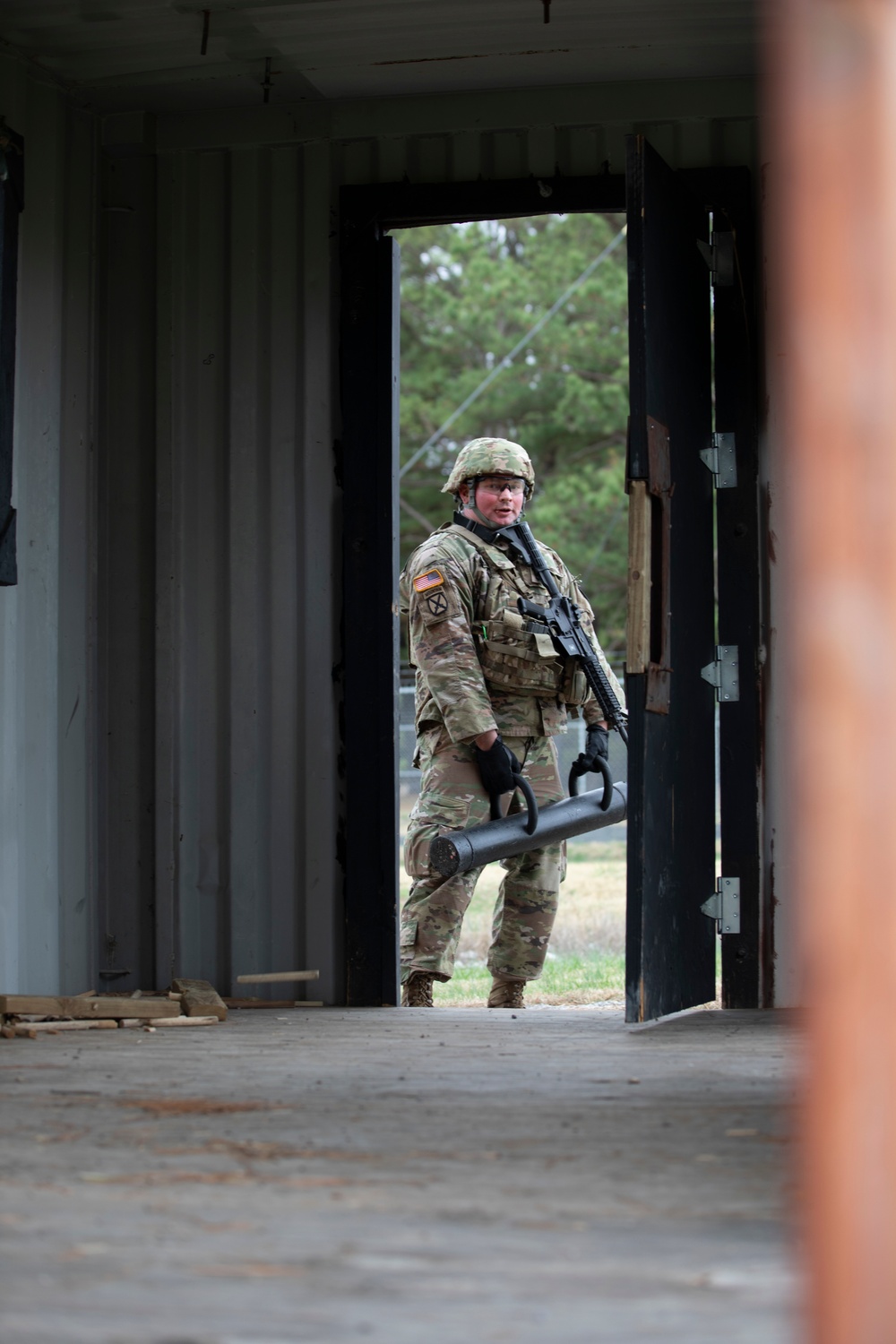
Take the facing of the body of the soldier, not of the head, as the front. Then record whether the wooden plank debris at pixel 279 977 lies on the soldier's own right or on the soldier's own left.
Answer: on the soldier's own right

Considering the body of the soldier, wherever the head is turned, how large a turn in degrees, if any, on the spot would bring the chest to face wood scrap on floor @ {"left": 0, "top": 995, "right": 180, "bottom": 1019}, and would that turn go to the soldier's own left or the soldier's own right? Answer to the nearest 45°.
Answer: approximately 90° to the soldier's own right

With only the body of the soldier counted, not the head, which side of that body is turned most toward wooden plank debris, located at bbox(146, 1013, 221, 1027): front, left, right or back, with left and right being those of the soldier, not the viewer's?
right

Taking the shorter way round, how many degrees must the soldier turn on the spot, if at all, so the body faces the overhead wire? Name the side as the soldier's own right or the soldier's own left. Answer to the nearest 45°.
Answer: approximately 135° to the soldier's own left

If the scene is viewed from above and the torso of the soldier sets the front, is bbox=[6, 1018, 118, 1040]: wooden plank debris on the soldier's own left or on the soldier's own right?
on the soldier's own right

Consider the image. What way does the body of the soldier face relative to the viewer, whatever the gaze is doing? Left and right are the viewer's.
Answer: facing the viewer and to the right of the viewer

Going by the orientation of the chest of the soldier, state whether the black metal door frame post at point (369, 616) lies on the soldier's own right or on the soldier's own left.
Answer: on the soldier's own right

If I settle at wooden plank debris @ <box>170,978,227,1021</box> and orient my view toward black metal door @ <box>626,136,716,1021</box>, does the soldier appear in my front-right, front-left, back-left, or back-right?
front-left

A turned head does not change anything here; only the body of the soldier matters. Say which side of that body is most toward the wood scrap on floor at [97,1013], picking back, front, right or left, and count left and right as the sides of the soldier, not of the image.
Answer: right
